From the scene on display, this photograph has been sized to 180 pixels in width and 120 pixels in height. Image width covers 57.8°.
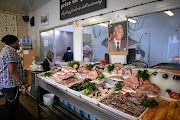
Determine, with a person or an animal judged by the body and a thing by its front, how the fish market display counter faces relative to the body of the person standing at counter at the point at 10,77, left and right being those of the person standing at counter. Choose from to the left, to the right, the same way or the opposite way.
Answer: the opposite way

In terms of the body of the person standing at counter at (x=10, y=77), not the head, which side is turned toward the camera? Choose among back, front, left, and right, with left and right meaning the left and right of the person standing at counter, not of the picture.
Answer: right

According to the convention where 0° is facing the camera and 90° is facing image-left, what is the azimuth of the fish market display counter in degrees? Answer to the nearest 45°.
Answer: approximately 45°

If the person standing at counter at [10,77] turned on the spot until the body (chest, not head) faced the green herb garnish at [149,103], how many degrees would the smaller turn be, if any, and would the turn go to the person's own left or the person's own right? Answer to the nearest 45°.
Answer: approximately 45° to the person's own right

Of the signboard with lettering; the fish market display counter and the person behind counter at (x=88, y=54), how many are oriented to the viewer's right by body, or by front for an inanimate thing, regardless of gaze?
0

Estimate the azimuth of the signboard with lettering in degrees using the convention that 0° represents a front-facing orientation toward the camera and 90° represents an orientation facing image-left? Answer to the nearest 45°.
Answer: approximately 45°

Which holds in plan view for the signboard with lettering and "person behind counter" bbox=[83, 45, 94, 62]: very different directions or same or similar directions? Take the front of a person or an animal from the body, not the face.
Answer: same or similar directions

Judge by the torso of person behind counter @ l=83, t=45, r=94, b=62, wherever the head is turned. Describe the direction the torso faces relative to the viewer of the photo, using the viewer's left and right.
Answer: facing the viewer and to the left of the viewer

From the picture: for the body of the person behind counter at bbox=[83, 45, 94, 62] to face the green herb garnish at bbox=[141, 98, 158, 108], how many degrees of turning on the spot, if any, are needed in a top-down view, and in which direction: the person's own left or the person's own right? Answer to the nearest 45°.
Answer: approximately 45° to the person's own left

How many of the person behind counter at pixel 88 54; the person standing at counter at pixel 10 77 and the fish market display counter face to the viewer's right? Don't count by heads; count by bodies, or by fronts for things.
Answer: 1

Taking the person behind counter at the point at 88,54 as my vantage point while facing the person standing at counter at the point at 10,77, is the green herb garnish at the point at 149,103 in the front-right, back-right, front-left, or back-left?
front-left

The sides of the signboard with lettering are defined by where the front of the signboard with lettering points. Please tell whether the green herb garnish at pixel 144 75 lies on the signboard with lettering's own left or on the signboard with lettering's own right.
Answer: on the signboard with lettering's own left

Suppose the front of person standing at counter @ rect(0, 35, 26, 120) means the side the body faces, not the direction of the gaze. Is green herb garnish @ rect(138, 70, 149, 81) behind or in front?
in front

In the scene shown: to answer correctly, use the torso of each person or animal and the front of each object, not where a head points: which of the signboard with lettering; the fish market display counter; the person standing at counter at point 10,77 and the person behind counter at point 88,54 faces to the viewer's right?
the person standing at counter

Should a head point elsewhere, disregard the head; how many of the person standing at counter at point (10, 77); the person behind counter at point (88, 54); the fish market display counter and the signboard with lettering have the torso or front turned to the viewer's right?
1
